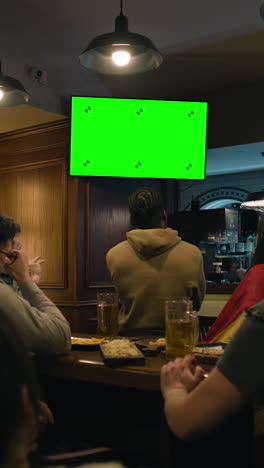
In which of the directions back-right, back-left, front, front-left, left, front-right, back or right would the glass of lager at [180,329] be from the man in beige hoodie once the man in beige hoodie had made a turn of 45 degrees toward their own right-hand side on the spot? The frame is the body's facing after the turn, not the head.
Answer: back-right

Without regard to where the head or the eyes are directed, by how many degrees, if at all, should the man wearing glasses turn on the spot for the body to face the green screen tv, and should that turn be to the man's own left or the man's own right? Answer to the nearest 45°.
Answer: approximately 90° to the man's own left

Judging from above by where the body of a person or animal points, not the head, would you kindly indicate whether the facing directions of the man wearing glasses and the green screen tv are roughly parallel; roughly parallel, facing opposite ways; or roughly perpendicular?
roughly perpendicular

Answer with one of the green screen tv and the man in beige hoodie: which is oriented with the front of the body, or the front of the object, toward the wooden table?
the green screen tv

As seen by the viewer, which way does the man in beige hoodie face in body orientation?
away from the camera

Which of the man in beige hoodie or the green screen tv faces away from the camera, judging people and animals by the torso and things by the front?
the man in beige hoodie

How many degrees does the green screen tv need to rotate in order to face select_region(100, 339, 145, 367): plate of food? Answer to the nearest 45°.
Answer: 0° — it already faces it

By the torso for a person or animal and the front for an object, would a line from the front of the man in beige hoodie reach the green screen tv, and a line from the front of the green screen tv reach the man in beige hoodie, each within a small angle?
yes

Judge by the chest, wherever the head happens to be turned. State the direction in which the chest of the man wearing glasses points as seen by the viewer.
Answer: to the viewer's right

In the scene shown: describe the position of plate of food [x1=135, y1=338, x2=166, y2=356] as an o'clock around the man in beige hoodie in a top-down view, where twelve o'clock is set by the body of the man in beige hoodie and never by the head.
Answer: The plate of food is roughly at 6 o'clock from the man in beige hoodie.

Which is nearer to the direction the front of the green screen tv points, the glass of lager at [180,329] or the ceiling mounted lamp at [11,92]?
the glass of lager

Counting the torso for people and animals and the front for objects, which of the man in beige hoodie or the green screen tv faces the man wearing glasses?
the green screen tv

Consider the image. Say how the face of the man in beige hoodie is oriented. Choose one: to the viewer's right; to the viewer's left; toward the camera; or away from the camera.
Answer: away from the camera

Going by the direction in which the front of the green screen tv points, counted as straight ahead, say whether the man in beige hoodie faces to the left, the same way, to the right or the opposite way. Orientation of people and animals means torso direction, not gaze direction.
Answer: the opposite way
